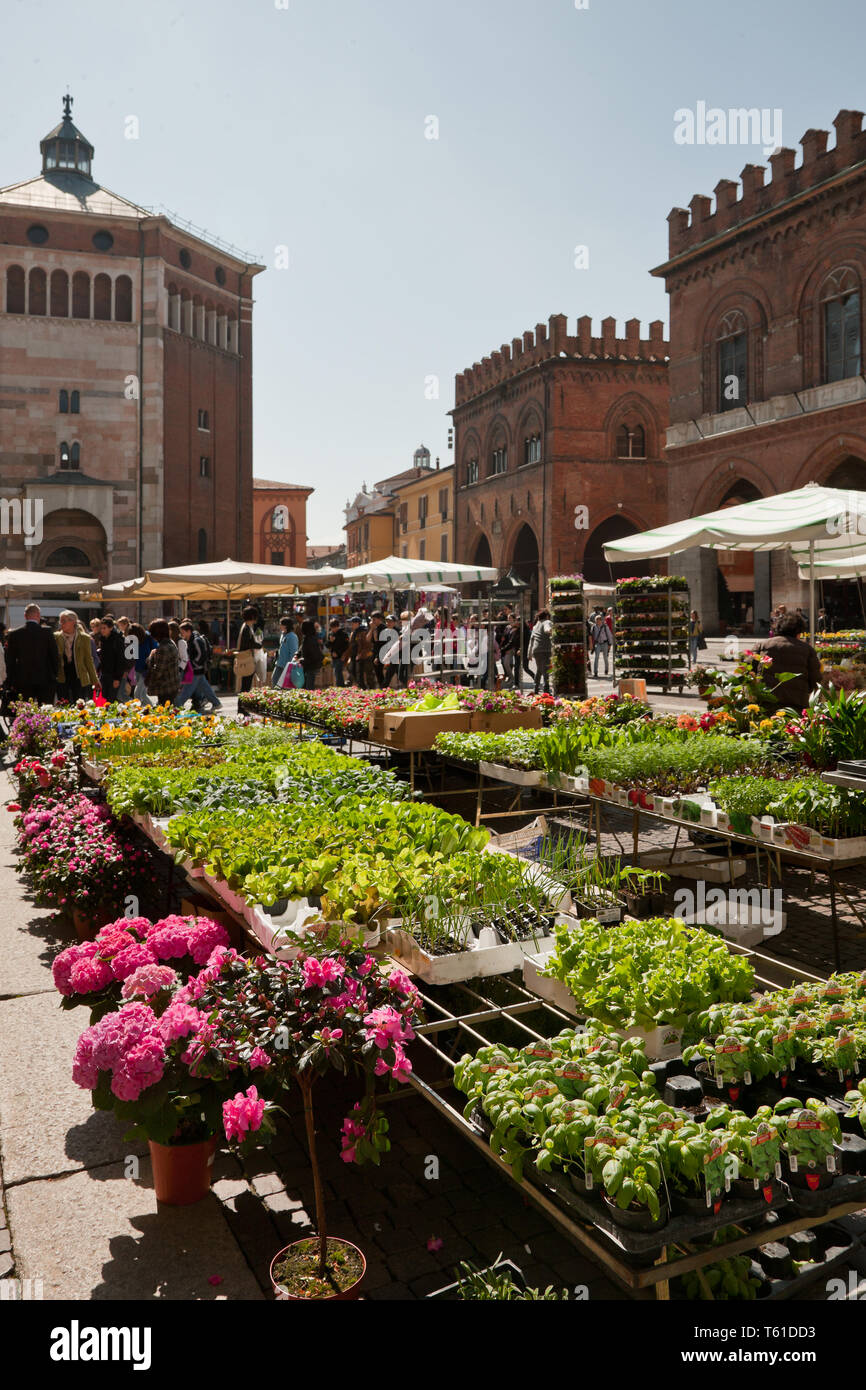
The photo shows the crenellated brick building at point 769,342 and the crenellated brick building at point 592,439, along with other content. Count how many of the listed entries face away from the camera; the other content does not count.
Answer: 0

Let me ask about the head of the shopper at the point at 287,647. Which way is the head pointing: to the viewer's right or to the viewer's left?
to the viewer's left

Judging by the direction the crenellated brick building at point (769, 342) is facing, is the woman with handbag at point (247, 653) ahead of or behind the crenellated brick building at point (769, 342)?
ahead

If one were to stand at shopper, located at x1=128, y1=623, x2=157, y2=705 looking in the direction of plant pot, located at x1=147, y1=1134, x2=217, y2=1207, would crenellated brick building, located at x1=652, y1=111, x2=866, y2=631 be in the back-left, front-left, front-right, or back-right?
back-left

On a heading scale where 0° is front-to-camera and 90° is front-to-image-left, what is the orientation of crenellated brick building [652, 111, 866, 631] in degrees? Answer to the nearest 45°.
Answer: approximately 45°

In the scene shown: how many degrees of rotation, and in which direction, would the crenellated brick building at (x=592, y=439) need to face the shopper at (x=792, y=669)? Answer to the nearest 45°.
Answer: approximately 45° to its left

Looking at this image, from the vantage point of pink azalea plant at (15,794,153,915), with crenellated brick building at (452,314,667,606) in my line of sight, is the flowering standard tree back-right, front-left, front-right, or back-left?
back-right
